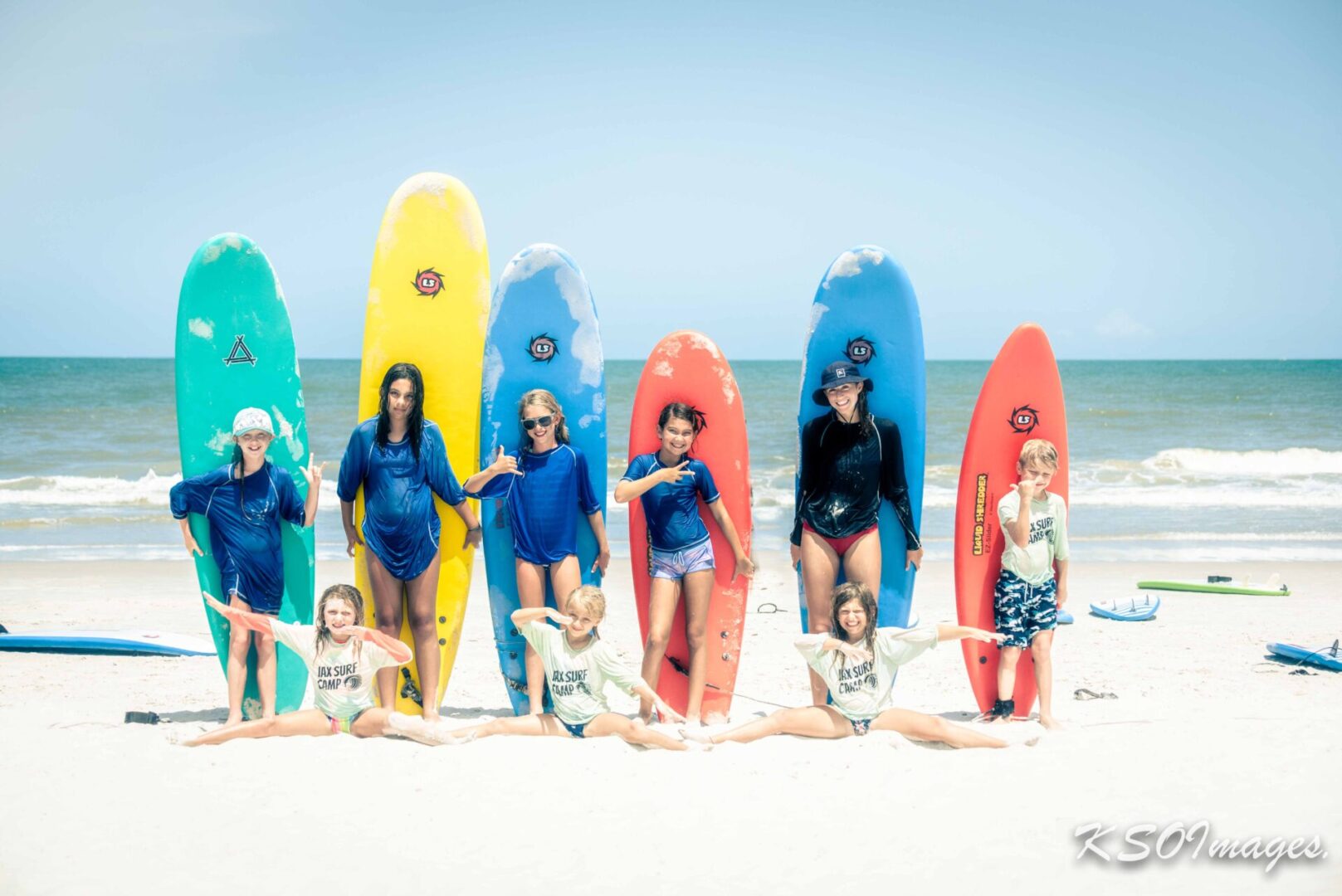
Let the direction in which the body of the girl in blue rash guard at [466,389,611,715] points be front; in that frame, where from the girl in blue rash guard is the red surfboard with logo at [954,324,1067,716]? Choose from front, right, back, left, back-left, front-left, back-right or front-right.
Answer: left

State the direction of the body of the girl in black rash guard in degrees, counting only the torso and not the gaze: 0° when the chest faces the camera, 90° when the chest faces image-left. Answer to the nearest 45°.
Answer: approximately 0°

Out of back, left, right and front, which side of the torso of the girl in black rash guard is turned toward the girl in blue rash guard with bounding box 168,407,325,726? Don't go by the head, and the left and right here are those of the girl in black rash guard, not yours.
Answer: right

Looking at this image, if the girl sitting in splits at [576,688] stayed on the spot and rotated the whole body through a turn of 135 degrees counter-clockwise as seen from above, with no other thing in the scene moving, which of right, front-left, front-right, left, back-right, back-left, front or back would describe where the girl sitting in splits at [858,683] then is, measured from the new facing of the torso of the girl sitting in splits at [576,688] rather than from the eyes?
front-right

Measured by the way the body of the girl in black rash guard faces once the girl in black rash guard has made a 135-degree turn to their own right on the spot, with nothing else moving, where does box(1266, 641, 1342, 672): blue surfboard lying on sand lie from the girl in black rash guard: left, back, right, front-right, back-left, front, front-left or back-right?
right

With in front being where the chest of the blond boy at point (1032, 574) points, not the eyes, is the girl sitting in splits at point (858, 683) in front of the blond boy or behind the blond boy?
in front

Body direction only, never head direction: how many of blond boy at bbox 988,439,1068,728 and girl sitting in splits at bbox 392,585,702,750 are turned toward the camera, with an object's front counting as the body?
2
